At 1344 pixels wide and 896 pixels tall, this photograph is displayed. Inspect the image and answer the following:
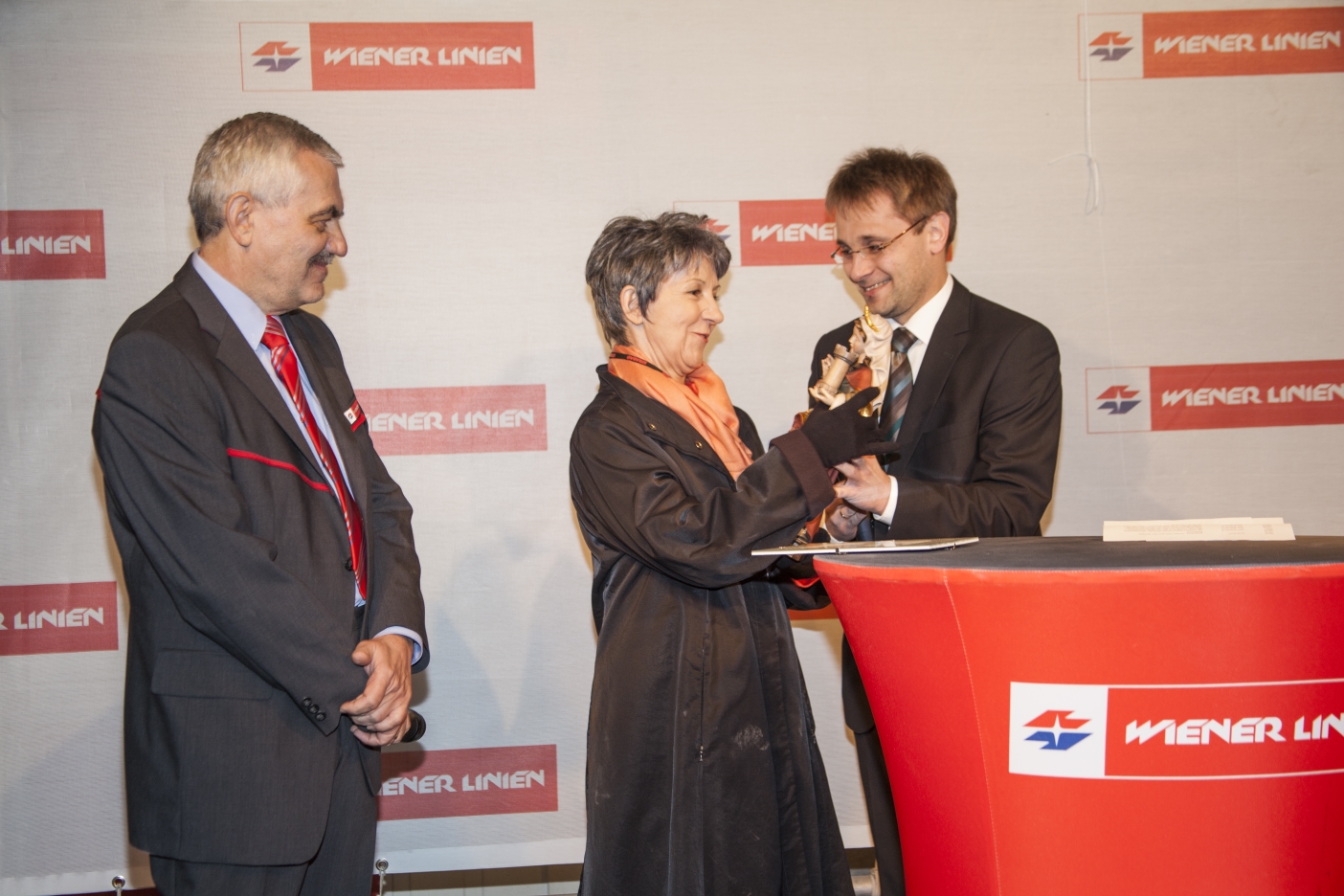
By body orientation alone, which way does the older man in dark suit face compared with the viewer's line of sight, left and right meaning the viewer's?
facing the viewer and to the right of the viewer

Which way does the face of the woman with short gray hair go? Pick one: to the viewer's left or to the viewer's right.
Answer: to the viewer's right

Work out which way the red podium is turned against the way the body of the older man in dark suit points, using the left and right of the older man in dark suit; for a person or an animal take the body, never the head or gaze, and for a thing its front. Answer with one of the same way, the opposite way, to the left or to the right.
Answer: to the right

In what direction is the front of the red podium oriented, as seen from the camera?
facing the viewer

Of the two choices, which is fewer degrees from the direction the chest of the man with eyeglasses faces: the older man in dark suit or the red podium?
the older man in dark suit

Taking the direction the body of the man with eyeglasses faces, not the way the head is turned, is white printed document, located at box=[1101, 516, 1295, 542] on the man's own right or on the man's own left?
on the man's own left

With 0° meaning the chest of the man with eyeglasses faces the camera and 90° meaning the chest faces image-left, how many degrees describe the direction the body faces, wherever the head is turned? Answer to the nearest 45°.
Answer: approximately 45°

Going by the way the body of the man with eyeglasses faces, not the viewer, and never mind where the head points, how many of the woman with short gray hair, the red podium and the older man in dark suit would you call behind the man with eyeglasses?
0

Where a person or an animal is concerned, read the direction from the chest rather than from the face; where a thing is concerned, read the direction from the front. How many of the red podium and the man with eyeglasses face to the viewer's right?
0

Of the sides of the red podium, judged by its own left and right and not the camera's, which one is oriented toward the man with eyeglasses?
back

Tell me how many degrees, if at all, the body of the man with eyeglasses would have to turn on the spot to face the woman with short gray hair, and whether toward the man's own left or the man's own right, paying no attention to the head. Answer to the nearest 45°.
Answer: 0° — they already face them

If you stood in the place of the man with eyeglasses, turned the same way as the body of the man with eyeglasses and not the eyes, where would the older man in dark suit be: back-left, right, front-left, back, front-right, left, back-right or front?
front

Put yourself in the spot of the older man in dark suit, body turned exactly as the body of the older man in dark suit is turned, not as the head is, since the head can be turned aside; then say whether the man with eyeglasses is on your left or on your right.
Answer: on your left
